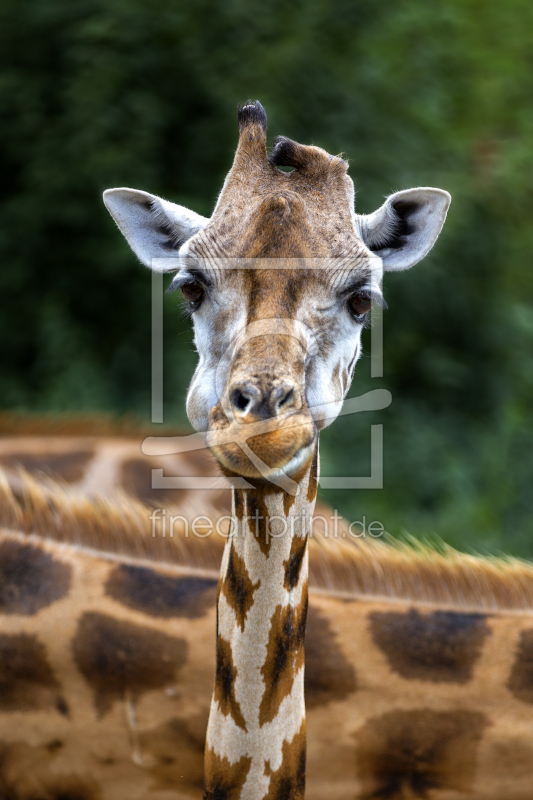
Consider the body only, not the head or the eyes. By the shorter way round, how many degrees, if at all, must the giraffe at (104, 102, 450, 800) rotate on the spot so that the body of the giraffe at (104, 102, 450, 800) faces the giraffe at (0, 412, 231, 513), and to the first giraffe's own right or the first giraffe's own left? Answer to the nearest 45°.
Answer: approximately 180°

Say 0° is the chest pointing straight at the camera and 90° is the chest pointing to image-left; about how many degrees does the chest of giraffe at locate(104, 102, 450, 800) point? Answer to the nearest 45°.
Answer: approximately 0°
